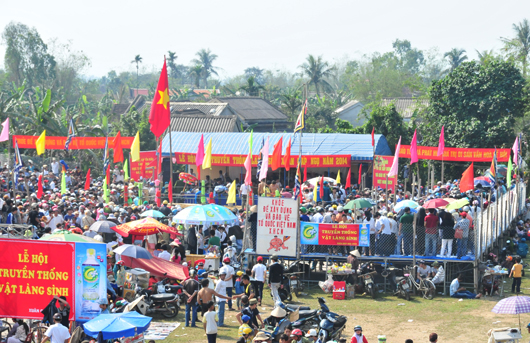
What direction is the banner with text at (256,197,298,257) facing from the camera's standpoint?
toward the camera

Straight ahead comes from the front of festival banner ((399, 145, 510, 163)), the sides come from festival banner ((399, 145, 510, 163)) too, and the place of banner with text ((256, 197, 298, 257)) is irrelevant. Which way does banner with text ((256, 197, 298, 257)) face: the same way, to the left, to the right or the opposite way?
the same way

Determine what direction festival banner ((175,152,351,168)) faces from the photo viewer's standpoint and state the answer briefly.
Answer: facing the viewer

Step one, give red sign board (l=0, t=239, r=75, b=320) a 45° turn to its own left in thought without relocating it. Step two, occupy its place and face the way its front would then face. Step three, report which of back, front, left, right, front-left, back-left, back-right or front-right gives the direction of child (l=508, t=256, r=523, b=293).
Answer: front-left

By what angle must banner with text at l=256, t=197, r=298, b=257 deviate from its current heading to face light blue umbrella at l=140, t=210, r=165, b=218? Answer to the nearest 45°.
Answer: approximately 135° to its right

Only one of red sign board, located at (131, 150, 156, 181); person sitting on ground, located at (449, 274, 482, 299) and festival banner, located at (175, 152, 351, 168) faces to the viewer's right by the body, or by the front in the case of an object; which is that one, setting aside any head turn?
the person sitting on ground

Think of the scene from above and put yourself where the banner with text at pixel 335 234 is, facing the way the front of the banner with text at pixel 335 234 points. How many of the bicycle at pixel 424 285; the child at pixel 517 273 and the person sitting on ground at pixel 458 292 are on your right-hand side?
0

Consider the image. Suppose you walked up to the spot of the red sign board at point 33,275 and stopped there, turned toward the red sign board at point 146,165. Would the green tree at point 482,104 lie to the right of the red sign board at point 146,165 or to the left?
right

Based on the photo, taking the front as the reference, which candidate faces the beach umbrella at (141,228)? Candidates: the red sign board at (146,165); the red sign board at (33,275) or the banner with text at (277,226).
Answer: the red sign board at (146,165)

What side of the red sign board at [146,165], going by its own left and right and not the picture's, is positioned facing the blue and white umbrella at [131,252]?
front

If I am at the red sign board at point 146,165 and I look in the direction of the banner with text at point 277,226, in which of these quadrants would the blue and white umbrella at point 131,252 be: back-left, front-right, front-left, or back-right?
front-right

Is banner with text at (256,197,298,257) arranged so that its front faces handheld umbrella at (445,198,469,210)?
no

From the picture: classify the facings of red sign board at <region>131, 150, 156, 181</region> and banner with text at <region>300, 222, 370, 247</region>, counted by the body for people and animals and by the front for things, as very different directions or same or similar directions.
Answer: same or similar directions

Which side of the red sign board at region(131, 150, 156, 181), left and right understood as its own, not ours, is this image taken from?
front

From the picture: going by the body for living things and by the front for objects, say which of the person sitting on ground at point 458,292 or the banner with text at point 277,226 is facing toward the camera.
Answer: the banner with text

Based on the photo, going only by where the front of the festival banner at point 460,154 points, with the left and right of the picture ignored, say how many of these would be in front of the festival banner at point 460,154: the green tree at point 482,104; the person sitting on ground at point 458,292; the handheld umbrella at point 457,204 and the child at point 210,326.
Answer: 3

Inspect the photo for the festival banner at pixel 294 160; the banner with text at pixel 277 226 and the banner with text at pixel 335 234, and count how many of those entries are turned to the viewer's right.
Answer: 0

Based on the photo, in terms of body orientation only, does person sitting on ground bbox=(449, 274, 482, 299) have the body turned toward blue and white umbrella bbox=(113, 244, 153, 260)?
no
